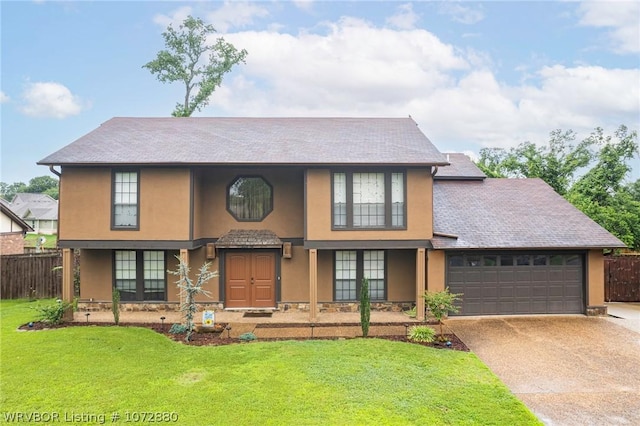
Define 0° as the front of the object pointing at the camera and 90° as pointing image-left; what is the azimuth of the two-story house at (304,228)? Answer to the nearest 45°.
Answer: approximately 0°

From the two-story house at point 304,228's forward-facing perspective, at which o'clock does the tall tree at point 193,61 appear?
The tall tree is roughly at 5 o'clock from the two-story house.

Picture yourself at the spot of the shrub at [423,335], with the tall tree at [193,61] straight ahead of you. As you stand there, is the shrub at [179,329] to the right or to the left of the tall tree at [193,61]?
left

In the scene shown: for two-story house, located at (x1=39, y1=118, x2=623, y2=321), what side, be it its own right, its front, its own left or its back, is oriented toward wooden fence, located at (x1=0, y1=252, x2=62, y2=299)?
right

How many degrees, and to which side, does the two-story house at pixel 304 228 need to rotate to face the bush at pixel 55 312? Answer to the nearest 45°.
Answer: approximately 90° to its right
